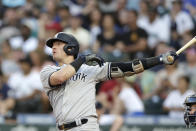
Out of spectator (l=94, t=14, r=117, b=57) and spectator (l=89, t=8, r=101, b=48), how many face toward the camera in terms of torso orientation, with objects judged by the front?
2

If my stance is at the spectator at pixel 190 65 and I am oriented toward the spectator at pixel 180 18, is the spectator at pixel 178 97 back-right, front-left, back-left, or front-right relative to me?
back-left

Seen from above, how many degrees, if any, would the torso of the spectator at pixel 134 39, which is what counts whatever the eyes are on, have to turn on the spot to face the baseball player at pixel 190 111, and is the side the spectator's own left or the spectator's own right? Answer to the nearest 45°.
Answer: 0° — they already face them

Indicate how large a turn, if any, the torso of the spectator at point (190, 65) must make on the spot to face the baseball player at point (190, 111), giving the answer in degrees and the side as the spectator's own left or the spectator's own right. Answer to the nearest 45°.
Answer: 0° — they already face them

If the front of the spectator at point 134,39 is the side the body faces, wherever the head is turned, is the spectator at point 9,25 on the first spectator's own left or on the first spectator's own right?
on the first spectator's own right

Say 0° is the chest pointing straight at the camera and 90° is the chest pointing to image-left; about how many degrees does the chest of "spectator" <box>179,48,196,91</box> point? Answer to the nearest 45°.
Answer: approximately 0°

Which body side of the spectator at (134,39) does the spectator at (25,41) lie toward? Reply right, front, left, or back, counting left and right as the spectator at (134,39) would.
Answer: right

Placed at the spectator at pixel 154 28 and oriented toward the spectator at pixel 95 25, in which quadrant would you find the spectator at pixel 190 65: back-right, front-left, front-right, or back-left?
back-left

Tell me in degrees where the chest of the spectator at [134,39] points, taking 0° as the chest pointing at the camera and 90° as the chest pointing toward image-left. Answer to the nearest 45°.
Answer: approximately 0°
